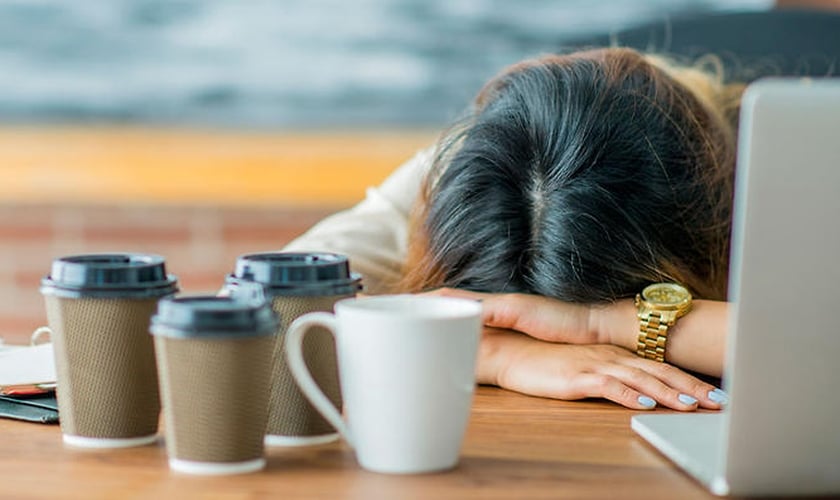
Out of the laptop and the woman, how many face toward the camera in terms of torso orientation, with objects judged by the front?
1

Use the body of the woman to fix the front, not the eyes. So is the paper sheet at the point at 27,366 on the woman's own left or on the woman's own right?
on the woman's own right

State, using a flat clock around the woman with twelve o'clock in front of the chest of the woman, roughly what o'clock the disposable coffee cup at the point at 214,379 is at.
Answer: The disposable coffee cup is roughly at 1 o'clock from the woman.

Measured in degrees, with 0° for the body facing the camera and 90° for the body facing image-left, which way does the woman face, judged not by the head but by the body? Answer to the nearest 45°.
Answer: approximately 0°
